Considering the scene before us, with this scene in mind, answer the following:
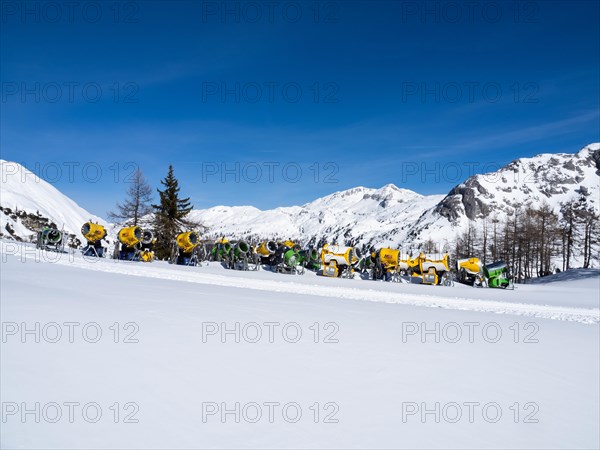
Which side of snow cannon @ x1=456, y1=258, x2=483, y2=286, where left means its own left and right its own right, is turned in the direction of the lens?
left

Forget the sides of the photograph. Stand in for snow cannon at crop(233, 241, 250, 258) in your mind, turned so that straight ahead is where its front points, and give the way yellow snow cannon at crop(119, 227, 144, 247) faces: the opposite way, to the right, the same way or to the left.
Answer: the same way

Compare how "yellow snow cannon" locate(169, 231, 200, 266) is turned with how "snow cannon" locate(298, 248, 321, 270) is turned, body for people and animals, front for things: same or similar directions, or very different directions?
same or similar directions

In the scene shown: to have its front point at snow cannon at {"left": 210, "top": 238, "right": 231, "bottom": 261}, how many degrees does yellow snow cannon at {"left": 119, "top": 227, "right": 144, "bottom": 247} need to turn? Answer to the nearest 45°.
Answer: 0° — it already faces it

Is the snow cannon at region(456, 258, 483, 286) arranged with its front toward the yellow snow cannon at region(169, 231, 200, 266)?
no
